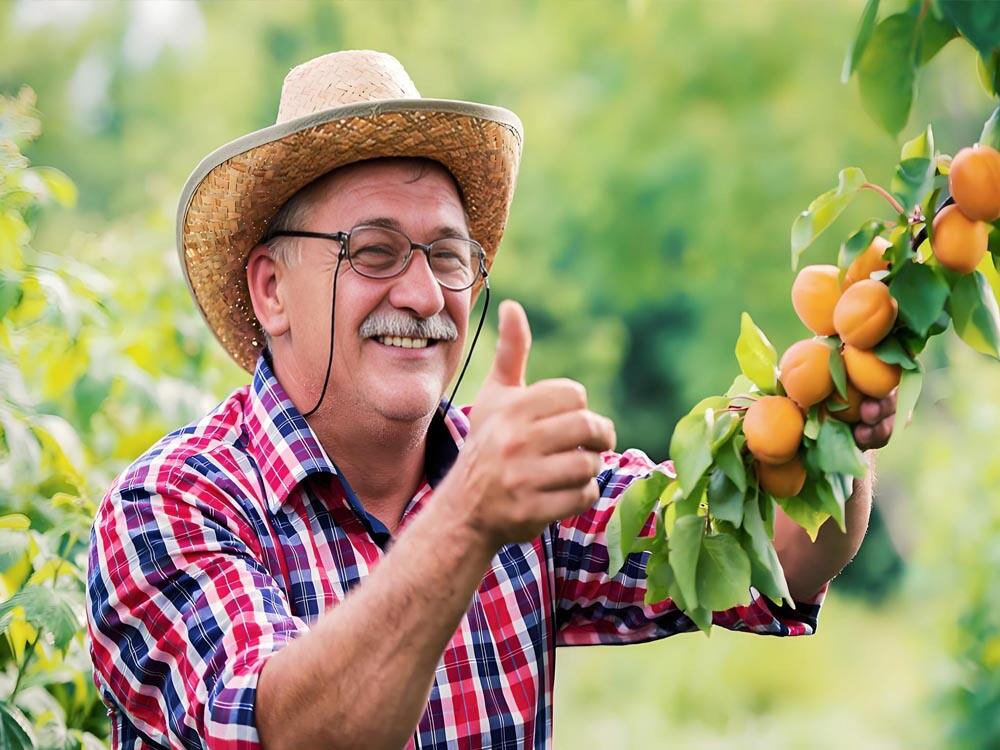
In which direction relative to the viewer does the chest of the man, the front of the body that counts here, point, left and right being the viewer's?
facing the viewer and to the right of the viewer

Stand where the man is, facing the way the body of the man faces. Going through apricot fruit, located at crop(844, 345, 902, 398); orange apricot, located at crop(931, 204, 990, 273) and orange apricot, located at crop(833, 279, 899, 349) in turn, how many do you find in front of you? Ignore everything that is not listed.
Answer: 3

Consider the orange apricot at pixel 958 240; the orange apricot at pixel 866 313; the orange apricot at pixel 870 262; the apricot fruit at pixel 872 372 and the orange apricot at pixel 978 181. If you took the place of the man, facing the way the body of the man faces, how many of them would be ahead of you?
5

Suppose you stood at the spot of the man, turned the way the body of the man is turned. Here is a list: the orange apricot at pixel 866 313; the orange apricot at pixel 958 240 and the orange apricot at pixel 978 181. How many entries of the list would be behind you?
0

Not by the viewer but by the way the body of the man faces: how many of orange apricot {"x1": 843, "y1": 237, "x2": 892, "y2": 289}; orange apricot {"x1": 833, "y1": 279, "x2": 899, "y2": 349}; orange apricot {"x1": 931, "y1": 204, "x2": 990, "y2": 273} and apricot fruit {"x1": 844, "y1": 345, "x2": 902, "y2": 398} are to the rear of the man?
0

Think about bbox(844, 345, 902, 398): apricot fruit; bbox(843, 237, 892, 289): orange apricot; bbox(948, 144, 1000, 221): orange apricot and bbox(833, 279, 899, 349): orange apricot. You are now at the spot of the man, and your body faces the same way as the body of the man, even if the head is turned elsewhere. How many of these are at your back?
0
